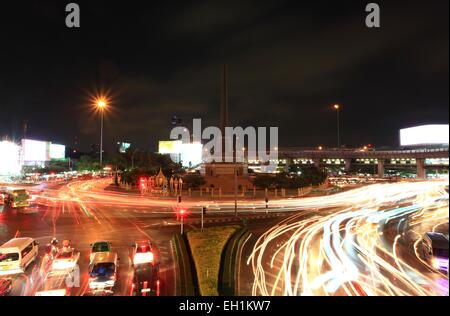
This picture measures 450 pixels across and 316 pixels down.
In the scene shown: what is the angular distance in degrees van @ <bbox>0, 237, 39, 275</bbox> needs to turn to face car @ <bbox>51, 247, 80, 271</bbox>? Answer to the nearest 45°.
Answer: approximately 90° to its right

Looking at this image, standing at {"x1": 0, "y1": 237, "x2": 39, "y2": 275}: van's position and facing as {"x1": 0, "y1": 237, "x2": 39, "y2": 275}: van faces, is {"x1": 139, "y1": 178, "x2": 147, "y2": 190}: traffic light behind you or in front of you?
in front

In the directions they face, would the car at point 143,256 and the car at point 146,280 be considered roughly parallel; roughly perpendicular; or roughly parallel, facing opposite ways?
roughly parallel

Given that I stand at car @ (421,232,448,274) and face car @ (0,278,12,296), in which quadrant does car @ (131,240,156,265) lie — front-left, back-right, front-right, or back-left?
front-right

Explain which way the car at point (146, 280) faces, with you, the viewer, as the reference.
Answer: facing away from the viewer

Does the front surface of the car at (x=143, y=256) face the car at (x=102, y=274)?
no

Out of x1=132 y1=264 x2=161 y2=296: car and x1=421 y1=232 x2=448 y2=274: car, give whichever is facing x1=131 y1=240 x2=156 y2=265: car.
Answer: x1=132 y1=264 x2=161 y2=296: car

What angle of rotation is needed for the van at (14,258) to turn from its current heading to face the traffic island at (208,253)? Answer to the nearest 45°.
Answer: approximately 90° to its right

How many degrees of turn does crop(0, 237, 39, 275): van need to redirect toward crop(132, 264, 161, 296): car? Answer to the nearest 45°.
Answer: approximately 90° to its right

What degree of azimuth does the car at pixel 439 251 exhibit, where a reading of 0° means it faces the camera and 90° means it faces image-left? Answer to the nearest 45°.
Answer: approximately 315°

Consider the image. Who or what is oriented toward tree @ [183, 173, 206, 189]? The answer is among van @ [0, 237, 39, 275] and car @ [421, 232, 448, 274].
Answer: van @ [0, 237, 39, 275]

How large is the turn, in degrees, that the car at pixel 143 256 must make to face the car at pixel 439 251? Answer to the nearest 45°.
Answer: approximately 135° to its right

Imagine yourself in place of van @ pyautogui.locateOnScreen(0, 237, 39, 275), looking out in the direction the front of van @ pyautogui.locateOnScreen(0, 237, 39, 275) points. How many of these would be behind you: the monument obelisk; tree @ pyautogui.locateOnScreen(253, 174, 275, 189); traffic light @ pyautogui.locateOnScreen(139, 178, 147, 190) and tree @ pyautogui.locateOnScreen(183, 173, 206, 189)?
0

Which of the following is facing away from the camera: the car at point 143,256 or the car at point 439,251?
the car at point 143,256

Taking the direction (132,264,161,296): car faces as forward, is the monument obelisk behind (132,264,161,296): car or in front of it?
in front

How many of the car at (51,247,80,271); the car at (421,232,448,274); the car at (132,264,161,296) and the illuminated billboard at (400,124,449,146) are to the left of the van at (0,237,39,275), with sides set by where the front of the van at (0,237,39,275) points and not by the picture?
0

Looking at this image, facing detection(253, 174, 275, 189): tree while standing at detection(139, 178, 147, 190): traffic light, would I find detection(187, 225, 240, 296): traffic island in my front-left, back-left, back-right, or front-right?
front-right

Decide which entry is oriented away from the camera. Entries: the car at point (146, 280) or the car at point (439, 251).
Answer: the car at point (146, 280)

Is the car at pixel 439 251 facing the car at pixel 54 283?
no

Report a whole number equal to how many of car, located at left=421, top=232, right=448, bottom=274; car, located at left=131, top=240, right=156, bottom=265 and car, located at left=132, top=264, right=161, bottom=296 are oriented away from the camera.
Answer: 2

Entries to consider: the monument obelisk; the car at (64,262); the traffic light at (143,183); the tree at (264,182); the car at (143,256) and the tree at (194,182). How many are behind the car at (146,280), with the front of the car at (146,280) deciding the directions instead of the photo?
0

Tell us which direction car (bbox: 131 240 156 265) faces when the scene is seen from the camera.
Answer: facing away from the viewer

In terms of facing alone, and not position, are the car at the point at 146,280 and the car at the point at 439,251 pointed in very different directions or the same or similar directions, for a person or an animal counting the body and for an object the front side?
very different directions
